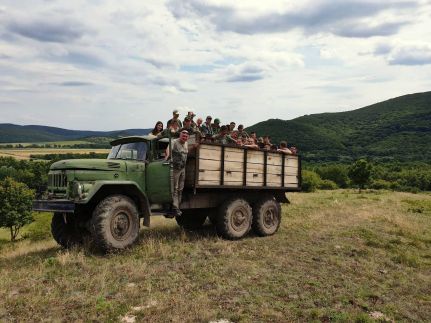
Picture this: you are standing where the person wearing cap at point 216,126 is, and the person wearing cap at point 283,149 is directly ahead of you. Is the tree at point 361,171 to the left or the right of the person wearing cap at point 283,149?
left

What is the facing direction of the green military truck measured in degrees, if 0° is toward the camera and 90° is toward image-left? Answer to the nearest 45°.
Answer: approximately 45°

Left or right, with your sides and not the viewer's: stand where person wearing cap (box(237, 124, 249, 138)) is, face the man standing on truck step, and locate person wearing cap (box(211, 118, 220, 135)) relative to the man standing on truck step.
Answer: right

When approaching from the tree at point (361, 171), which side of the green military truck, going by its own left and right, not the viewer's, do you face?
back
